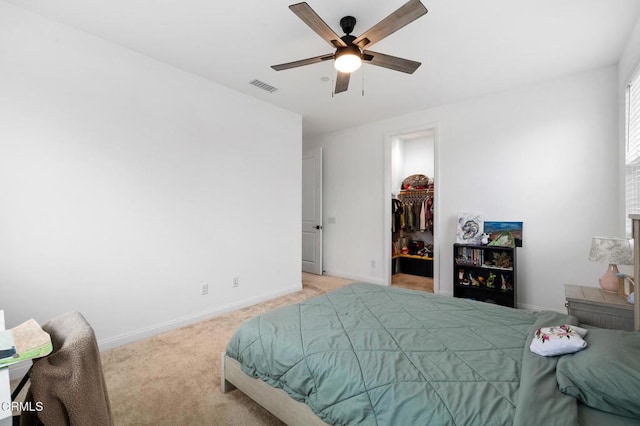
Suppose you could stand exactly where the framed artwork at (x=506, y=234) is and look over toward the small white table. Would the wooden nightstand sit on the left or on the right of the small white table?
left

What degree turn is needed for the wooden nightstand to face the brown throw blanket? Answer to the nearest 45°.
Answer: approximately 45° to its left

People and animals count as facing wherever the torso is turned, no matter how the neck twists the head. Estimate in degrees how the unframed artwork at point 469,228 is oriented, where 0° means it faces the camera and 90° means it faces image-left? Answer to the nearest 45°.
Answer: approximately 0°

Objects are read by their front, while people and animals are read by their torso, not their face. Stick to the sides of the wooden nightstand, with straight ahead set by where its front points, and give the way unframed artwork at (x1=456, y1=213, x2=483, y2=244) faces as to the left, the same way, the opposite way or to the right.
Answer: to the left

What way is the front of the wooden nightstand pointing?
to the viewer's left

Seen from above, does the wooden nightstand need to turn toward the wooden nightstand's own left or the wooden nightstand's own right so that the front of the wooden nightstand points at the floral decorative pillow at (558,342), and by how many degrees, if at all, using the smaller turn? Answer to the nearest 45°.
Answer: approximately 90° to the wooden nightstand's own left

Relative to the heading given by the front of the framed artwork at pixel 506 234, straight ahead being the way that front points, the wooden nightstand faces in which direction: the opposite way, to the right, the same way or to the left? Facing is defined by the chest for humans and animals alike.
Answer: to the right

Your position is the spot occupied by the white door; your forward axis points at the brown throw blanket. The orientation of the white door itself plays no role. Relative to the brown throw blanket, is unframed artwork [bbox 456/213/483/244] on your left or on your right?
left

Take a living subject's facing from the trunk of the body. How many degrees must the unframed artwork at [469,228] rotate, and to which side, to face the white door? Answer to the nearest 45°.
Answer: approximately 90° to its right

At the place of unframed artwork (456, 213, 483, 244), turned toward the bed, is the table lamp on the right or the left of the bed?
left

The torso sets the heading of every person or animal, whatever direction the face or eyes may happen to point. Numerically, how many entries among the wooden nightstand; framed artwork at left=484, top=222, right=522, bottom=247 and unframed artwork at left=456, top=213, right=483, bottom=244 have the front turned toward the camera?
2
